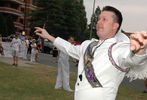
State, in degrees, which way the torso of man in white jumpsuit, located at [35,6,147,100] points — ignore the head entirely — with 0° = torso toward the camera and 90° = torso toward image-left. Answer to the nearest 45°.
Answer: approximately 45°

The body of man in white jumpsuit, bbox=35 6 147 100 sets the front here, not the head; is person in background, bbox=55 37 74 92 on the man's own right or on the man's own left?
on the man's own right
